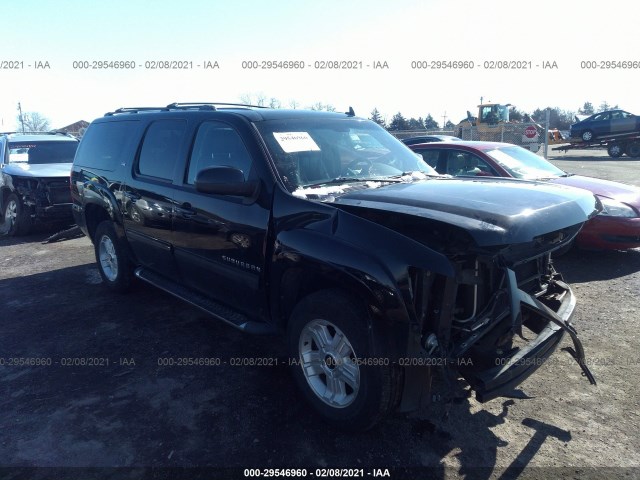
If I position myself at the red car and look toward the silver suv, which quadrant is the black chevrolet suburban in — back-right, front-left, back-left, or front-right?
front-left

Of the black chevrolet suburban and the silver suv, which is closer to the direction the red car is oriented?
the black chevrolet suburban

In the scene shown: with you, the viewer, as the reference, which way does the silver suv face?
facing the viewer and to the right of the viewer

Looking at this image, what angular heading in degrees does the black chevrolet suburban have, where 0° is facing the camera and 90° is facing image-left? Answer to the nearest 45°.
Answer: approximately 315°

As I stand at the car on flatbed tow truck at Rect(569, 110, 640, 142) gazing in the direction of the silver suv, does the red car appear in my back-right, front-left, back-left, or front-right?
front-left

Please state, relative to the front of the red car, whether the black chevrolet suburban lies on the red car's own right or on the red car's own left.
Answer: on the red car's own right

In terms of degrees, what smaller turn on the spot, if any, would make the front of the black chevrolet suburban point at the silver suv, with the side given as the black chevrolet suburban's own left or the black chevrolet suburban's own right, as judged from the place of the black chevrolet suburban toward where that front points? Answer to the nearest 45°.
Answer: approximately 180°

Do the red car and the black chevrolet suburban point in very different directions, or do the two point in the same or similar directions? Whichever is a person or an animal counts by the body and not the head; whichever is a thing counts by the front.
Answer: same or similar directions

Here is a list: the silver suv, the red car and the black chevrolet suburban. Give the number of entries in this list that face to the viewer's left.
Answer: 0

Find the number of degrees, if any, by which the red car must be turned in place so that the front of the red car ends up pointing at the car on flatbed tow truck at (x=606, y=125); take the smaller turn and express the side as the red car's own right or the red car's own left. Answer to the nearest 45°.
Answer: approximately 135° to the red car's own left

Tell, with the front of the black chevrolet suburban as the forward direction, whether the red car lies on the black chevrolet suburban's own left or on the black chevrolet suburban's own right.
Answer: on the black chevrolet suburban's own left
